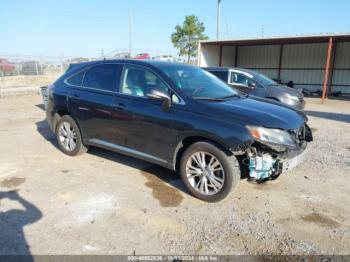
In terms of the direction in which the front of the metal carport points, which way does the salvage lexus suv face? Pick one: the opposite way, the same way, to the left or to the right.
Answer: to the left

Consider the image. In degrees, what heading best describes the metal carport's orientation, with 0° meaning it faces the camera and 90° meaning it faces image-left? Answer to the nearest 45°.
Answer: approximately 45°

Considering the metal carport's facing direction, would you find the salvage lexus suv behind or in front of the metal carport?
in front

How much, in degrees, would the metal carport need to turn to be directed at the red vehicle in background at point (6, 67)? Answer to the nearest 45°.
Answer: approximately 45° to its right

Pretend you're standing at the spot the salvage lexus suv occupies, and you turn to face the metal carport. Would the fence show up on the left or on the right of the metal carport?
left

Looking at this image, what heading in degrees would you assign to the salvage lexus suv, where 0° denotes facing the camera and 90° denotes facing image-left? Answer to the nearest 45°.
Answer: approximately 315°
